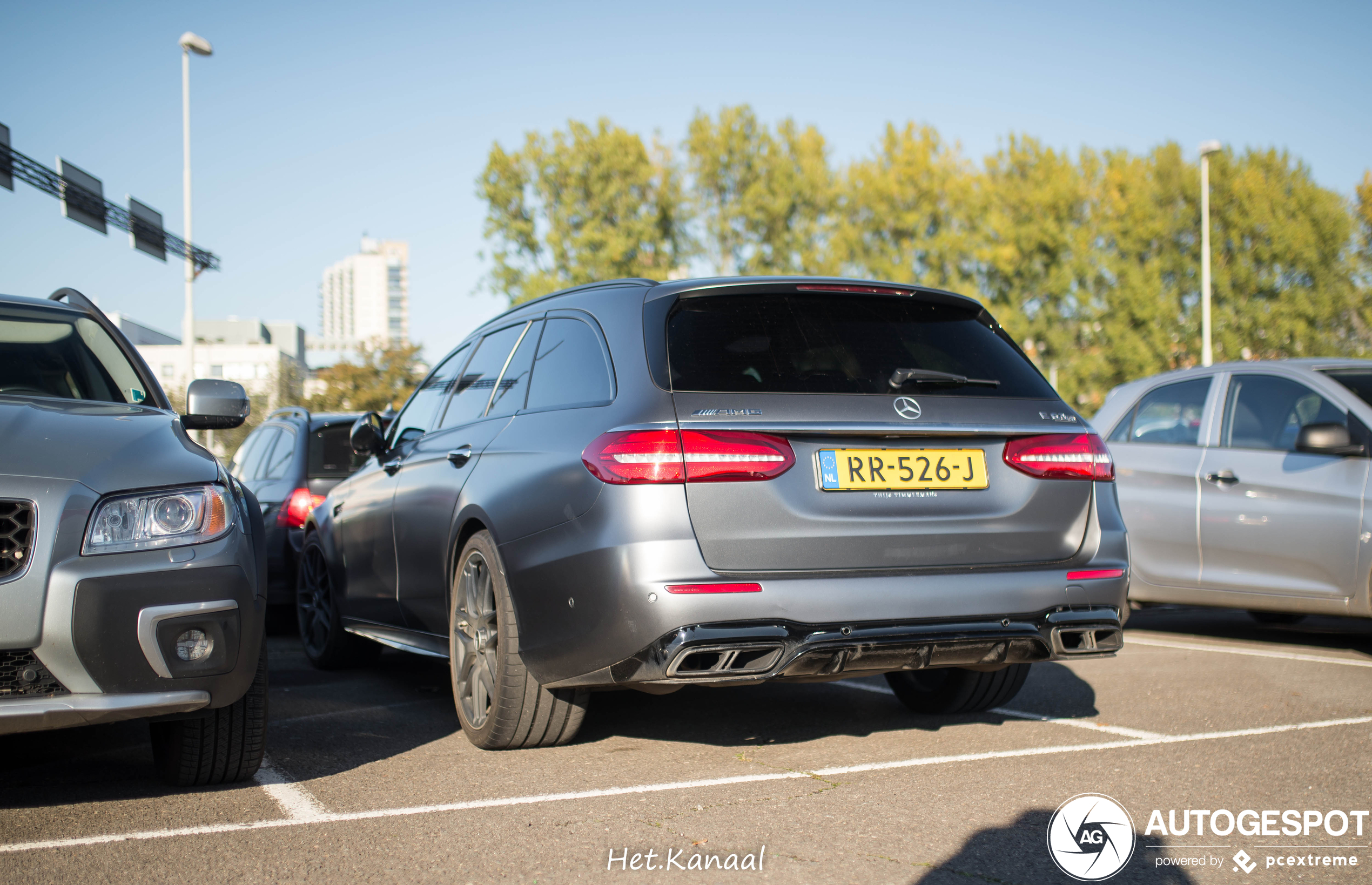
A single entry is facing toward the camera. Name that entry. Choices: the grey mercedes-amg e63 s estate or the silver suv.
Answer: the silver suv

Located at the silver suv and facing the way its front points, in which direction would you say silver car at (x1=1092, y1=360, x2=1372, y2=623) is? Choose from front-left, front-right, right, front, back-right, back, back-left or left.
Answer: left

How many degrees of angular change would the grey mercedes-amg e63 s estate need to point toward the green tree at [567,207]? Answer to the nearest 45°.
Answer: approximately 45° to its right

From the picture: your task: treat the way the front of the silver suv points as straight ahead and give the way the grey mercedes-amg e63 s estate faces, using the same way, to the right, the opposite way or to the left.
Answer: the opposite way

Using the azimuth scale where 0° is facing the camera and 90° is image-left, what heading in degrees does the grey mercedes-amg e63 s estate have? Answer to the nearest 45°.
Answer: approximately 135°

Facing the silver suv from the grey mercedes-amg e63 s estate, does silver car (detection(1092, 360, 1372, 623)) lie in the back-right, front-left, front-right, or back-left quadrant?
back-right

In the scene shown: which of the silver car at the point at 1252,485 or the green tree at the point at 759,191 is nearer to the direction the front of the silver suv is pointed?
the silver car

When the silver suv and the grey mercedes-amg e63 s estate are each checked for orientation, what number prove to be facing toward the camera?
1

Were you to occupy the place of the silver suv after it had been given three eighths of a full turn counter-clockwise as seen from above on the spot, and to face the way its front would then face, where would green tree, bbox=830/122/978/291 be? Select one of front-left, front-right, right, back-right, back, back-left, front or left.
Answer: front

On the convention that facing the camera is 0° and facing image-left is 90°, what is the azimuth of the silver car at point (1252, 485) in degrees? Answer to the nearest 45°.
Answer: approximately 315°

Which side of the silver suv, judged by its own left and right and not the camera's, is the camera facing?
front

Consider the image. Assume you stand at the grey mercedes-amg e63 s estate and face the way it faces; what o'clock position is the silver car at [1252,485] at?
The silver car is roughly at 3 o'clock from the grey mercedes-amg e63 s estate.

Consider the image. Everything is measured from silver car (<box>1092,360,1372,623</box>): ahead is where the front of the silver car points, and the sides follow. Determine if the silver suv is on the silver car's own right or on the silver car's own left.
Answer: on the silver car's own right

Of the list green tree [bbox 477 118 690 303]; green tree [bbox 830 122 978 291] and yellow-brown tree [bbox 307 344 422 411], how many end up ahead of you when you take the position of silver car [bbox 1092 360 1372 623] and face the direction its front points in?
0

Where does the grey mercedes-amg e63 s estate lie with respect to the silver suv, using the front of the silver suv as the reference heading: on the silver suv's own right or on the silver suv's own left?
on the silver suv's own left

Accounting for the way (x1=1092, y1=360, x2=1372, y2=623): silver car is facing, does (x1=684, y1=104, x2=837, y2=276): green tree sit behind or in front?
behind
